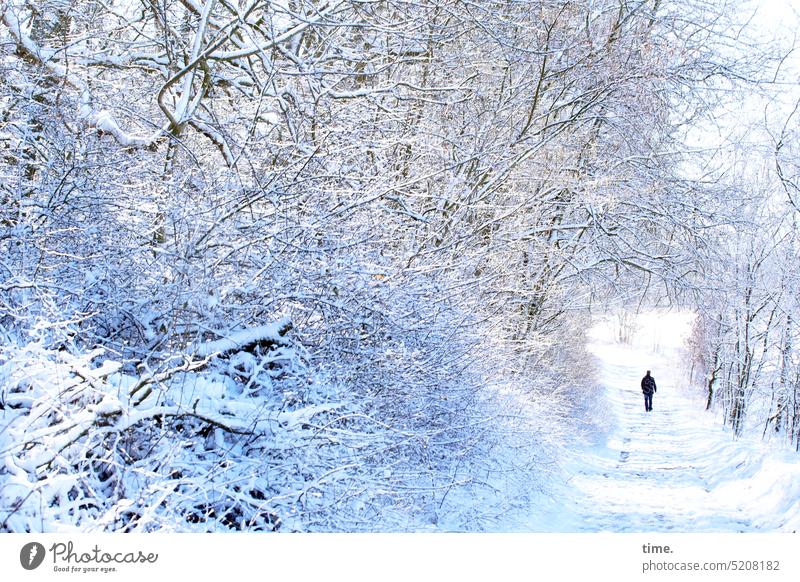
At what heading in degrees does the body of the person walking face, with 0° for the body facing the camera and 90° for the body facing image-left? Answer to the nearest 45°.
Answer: approximately 180°
